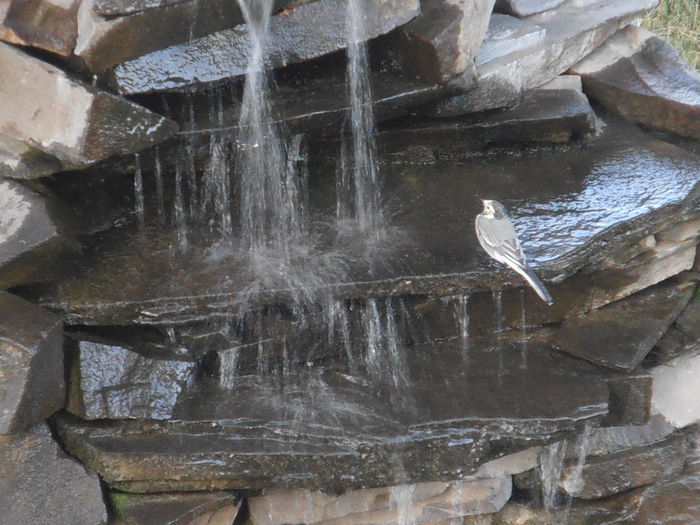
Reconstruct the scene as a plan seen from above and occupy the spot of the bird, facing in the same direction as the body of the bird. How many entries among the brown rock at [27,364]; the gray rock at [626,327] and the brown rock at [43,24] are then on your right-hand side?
1

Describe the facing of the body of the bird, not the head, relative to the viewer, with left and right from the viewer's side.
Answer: facing away from the viewer and to the left of the viewer

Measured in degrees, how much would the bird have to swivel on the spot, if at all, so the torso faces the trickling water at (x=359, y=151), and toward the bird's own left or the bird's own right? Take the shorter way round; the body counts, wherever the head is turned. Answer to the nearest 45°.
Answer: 0° — it already faces it

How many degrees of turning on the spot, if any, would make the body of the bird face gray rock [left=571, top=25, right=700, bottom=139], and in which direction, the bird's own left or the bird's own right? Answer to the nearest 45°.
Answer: approximately 90° to the bird's own right

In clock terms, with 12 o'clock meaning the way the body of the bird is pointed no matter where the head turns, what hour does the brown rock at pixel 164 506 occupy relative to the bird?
The brown rock is roughly at 10 o'clock from the bird.

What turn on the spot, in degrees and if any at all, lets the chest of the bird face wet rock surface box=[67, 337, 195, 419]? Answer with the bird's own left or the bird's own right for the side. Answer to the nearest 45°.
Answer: approximately 45° to the bird's own left

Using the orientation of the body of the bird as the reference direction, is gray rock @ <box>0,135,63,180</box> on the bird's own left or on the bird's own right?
on the bird's own left
